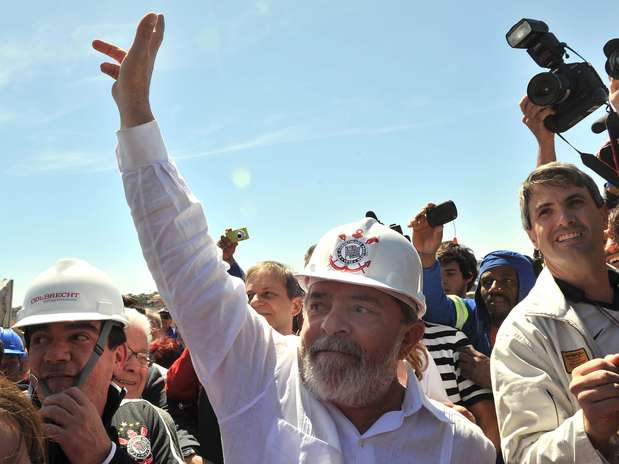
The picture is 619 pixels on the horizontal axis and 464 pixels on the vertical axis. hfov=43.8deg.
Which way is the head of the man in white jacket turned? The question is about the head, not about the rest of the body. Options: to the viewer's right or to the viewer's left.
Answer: to the viewer's left

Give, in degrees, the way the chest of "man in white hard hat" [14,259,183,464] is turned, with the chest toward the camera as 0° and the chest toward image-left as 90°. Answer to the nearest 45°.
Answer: approximately 45°

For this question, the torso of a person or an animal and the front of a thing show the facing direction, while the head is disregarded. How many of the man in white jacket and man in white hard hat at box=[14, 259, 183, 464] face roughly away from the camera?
0

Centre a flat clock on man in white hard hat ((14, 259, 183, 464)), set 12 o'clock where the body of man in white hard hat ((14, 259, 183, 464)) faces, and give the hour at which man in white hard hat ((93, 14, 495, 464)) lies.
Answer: man in white hard hat ((93, 14, 495, 464)) is roughly at 9 o'clock from man in white hard hat ((14, 259, 183, 464)).

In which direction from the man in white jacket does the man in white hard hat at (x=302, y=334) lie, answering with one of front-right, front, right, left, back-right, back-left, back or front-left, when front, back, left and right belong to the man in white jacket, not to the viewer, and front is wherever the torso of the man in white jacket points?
right

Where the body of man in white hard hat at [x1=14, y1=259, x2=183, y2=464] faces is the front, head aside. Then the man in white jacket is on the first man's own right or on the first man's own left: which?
on the first man's own left
